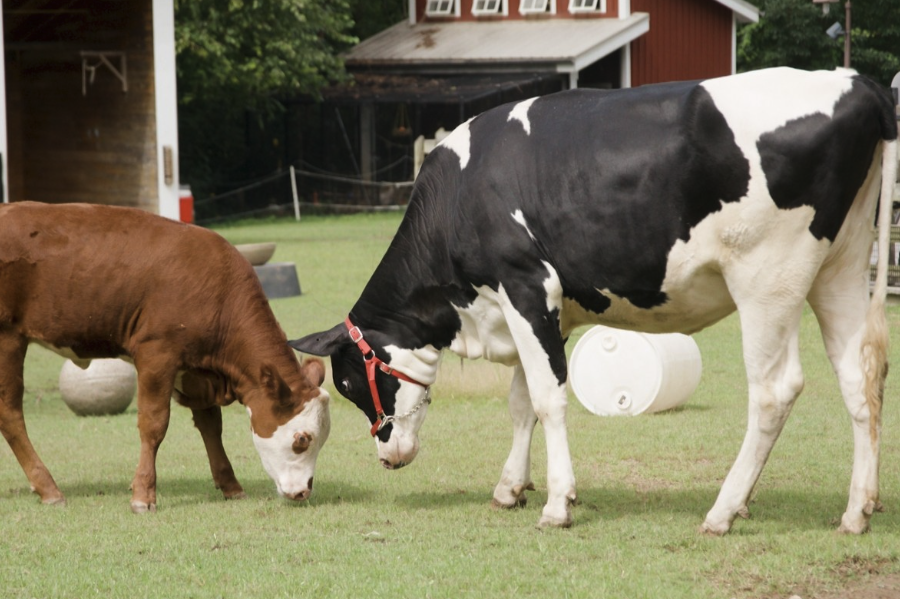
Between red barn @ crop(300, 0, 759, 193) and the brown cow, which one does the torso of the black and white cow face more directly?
the brown cow

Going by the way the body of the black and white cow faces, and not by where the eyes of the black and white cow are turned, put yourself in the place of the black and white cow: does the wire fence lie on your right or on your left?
on your right

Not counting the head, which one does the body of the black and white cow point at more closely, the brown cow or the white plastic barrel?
the brown cow

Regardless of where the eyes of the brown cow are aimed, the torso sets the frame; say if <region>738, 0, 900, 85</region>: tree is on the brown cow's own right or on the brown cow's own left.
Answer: on the brown cow's own left

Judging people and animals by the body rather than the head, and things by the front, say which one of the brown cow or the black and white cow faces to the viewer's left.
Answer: the black and white cow

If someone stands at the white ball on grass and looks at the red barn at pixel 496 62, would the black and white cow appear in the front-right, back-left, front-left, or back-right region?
back-right

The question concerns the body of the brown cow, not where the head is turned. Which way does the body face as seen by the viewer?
to the viewer's right

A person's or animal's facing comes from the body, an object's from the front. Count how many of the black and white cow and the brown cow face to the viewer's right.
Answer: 1

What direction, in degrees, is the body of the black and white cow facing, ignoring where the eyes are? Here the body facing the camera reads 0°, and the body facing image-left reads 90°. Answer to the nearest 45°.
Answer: approximately 90°

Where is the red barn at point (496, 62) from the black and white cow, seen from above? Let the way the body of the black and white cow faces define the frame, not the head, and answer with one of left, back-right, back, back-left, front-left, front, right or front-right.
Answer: right

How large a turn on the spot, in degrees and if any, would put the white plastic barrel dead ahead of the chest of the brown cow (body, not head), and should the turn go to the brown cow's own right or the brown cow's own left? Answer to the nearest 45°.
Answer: approximately 45° to the brown cow's own left

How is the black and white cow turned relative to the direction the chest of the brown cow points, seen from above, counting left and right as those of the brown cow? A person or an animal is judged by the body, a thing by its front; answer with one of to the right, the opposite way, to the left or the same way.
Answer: the opposite way

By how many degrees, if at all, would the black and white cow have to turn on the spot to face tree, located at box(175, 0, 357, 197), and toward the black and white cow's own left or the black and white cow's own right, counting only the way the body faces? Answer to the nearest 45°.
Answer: approximately 90° to the black and white cow's own right
